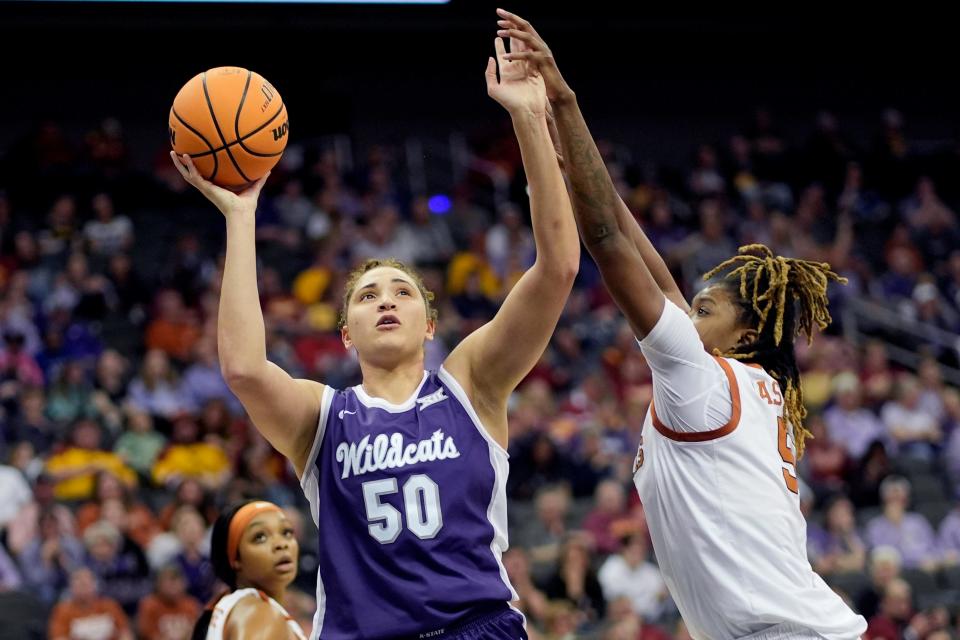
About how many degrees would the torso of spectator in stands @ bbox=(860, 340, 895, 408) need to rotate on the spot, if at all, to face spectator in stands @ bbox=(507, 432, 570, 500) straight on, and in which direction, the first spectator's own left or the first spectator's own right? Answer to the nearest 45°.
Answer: approximately 45° to the first spectator's own right

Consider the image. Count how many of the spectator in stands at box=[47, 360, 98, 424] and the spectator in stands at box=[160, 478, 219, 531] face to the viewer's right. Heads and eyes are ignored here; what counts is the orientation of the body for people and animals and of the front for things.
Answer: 0

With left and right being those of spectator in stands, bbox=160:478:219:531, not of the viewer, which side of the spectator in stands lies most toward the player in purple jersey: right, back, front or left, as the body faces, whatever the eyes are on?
front

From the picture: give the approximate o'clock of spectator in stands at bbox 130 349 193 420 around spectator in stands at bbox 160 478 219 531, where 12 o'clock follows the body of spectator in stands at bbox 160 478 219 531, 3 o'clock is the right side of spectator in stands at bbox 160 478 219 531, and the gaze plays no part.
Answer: spectator in stands at bbox 130 349 193 420 is roughly at 6 o'clock from spectator in stands at bbox 160 478 219 531.

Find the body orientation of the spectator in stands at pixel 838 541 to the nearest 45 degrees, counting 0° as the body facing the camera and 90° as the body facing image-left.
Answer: approximately 0°

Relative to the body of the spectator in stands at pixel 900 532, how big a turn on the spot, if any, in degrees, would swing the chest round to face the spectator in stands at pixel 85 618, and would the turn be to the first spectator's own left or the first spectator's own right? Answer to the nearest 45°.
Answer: approximately 45° to the first spectator's own right

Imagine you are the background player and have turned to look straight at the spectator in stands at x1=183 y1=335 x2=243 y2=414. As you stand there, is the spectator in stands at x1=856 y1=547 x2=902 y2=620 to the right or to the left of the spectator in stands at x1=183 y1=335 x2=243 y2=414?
right

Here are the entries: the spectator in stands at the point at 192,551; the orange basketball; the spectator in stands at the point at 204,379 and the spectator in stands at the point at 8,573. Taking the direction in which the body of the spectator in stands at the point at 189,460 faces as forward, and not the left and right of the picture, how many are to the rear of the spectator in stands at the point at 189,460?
1

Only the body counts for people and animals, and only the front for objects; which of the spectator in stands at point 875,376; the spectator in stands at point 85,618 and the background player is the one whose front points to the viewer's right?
the background player

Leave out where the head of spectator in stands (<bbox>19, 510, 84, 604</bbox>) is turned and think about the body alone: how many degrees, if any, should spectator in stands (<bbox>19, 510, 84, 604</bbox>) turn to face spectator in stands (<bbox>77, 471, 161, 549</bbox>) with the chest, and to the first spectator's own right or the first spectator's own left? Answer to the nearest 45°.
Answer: approximately 90° to the first spectator's own left

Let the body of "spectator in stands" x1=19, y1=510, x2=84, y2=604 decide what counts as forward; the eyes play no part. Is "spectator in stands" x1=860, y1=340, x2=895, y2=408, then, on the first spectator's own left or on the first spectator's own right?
on the first spectator's own left

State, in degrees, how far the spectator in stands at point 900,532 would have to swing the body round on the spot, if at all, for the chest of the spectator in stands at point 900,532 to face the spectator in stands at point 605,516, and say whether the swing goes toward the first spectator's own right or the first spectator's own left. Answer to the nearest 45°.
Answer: approximately 45° to the first spectator's own right
